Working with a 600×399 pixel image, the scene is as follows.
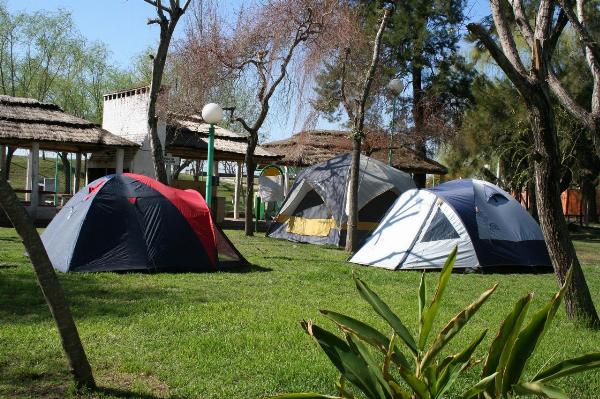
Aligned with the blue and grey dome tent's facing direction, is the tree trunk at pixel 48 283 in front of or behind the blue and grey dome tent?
in front

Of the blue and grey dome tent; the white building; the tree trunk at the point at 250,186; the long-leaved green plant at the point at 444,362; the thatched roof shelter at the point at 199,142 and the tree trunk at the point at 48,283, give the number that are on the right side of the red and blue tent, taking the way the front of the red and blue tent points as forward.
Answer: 2

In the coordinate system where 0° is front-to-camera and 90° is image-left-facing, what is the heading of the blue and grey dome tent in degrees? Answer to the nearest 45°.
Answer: approximately 45°

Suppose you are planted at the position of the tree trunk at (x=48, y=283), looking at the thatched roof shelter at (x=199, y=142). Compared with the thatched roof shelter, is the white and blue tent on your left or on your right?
right

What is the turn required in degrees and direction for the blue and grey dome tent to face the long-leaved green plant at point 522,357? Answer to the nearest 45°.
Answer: approximately 45° to its left
